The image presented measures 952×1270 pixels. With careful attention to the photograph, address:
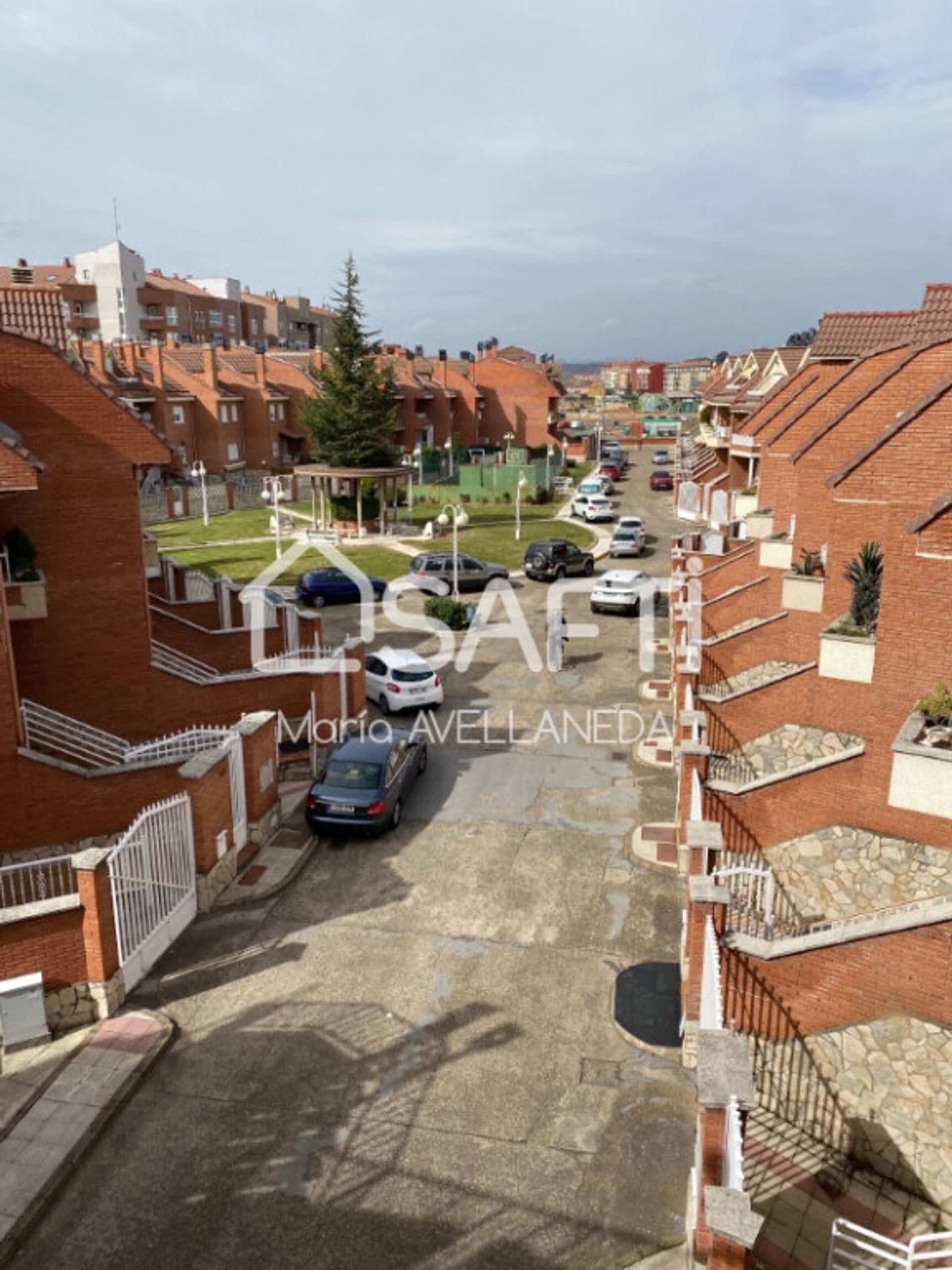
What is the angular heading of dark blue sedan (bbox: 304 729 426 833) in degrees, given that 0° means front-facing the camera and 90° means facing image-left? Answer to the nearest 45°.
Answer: approximately 225°

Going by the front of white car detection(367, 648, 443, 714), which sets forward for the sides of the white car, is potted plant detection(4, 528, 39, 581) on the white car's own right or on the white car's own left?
on the white car's own left

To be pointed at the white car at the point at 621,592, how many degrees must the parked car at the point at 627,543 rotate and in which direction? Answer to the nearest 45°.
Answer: approximately 180°

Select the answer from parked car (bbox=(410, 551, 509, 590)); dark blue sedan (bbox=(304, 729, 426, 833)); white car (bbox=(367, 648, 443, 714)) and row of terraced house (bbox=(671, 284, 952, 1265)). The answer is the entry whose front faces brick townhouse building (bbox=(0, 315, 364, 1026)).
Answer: the row of terraced house

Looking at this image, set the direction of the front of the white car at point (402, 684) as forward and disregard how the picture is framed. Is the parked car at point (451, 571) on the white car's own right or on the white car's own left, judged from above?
on the white car's own right

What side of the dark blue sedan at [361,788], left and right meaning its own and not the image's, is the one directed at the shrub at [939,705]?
right

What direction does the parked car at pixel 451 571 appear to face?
to the viewer's right

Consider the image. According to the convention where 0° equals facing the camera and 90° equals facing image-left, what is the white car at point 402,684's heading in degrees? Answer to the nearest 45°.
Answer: approximately 135°

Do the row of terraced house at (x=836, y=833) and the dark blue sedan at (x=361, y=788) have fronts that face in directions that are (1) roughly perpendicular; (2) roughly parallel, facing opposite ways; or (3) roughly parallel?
roughly perpendicular

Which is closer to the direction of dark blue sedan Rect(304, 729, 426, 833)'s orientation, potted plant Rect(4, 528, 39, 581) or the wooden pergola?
the wooden pergola

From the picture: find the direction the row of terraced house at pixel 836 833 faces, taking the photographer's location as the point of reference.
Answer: facing to the left of the viewer

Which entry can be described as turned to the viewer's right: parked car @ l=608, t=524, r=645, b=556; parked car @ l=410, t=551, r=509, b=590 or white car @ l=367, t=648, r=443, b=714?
parked car @ l=410, t=551, r=509, b=590
